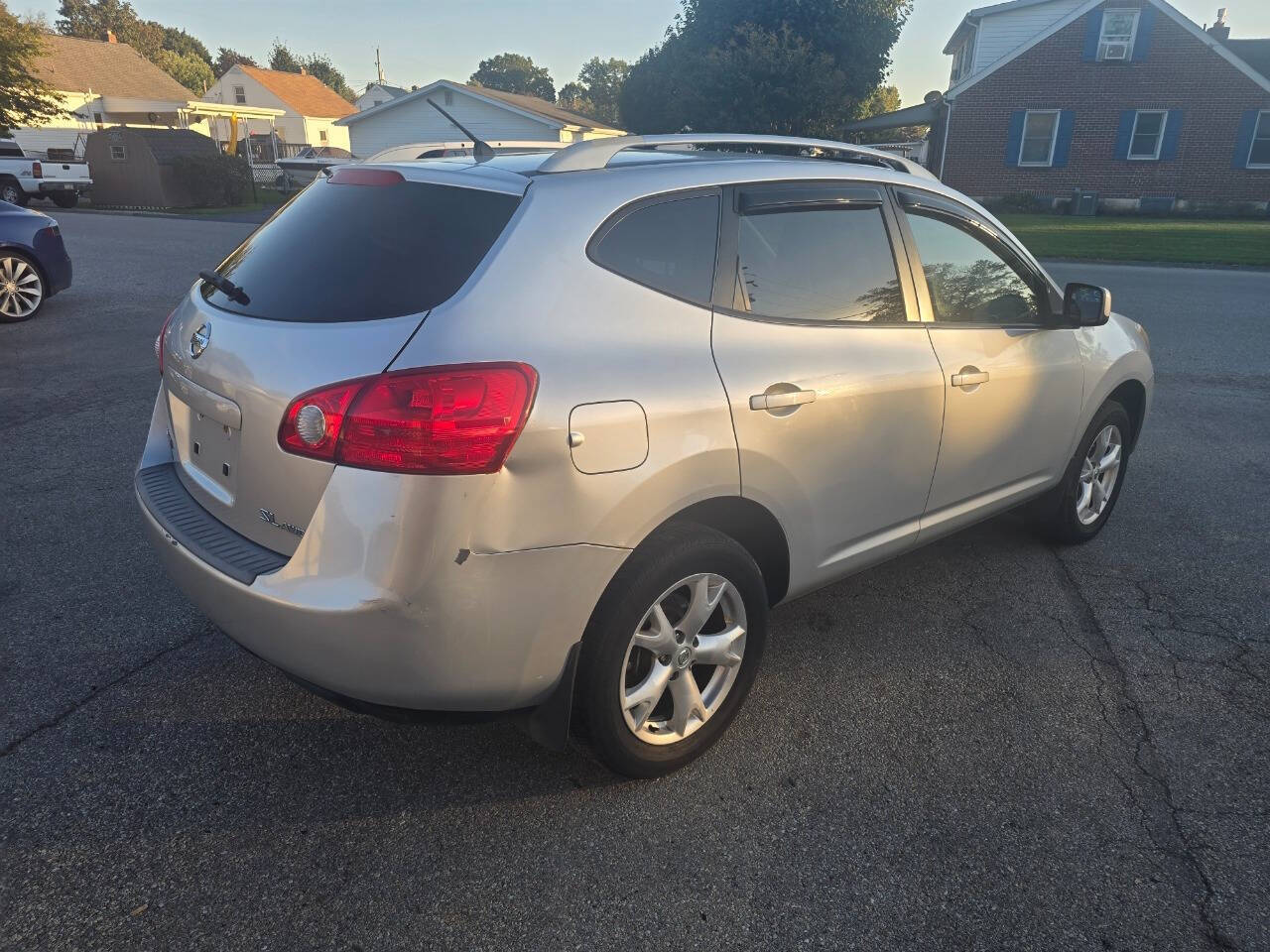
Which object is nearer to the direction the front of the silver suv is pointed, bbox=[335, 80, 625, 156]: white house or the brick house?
the brick house

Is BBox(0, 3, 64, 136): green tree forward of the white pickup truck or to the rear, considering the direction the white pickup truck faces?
forward

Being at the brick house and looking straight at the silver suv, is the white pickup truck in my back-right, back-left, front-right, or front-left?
front-right

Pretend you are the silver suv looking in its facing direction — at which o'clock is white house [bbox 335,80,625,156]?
The white house is roughly at 10 o'clock from the silver suv.

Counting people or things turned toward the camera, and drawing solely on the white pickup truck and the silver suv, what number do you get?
0

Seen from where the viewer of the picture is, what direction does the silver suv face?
facing away from the viewer and to the right of the viewer

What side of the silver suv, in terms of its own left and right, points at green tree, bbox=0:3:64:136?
left

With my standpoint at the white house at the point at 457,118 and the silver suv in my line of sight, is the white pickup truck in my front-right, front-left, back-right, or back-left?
front-right

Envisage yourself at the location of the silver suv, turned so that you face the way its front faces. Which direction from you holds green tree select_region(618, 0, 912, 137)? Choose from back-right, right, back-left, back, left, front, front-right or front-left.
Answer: front-left

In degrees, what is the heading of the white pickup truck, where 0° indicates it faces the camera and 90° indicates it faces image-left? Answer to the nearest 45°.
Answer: approximately 135°

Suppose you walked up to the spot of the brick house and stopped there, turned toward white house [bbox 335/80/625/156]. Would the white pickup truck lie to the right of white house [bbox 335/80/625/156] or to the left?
left

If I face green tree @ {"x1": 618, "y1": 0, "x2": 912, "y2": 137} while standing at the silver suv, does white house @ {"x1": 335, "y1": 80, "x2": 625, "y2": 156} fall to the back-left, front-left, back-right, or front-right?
front-left

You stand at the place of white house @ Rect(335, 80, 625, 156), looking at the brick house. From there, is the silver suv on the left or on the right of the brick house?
right

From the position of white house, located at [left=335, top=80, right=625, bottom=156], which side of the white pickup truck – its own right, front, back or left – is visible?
right

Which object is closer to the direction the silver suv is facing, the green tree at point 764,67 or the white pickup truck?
the green tree

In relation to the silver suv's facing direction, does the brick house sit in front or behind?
in front
